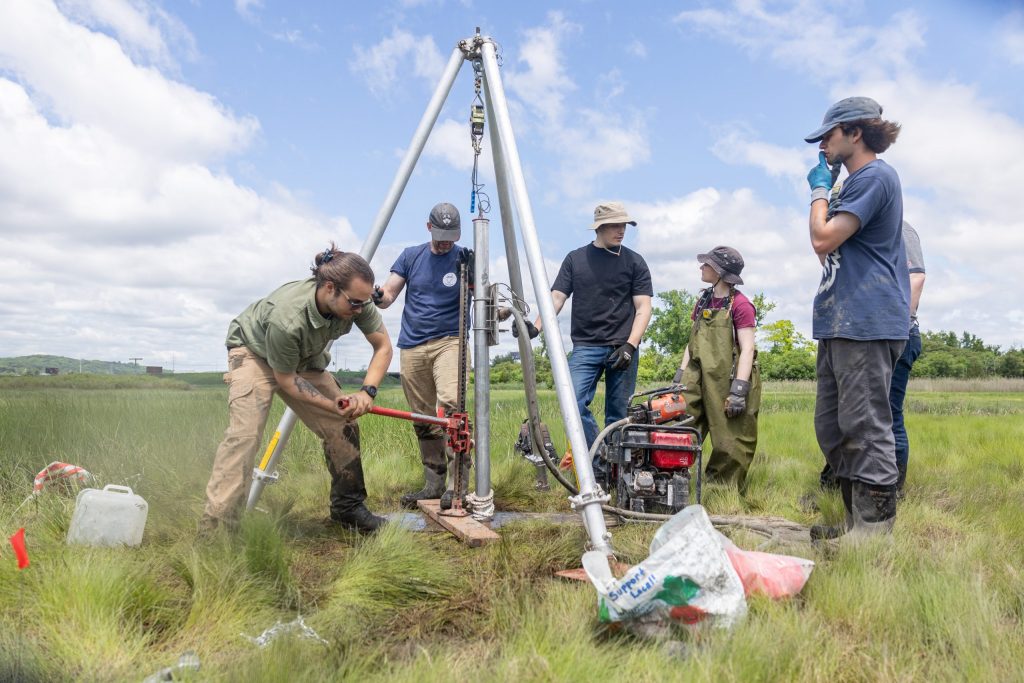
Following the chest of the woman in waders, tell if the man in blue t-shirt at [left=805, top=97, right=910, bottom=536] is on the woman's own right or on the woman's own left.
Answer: on the woman's own left

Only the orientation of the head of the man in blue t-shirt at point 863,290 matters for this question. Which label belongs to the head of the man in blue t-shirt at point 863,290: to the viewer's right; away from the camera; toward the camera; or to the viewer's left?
to the viewer's left

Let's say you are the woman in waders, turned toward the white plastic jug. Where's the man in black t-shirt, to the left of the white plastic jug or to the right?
right

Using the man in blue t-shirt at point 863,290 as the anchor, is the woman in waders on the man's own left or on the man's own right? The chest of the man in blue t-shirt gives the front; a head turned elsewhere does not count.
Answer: on the man's own right
